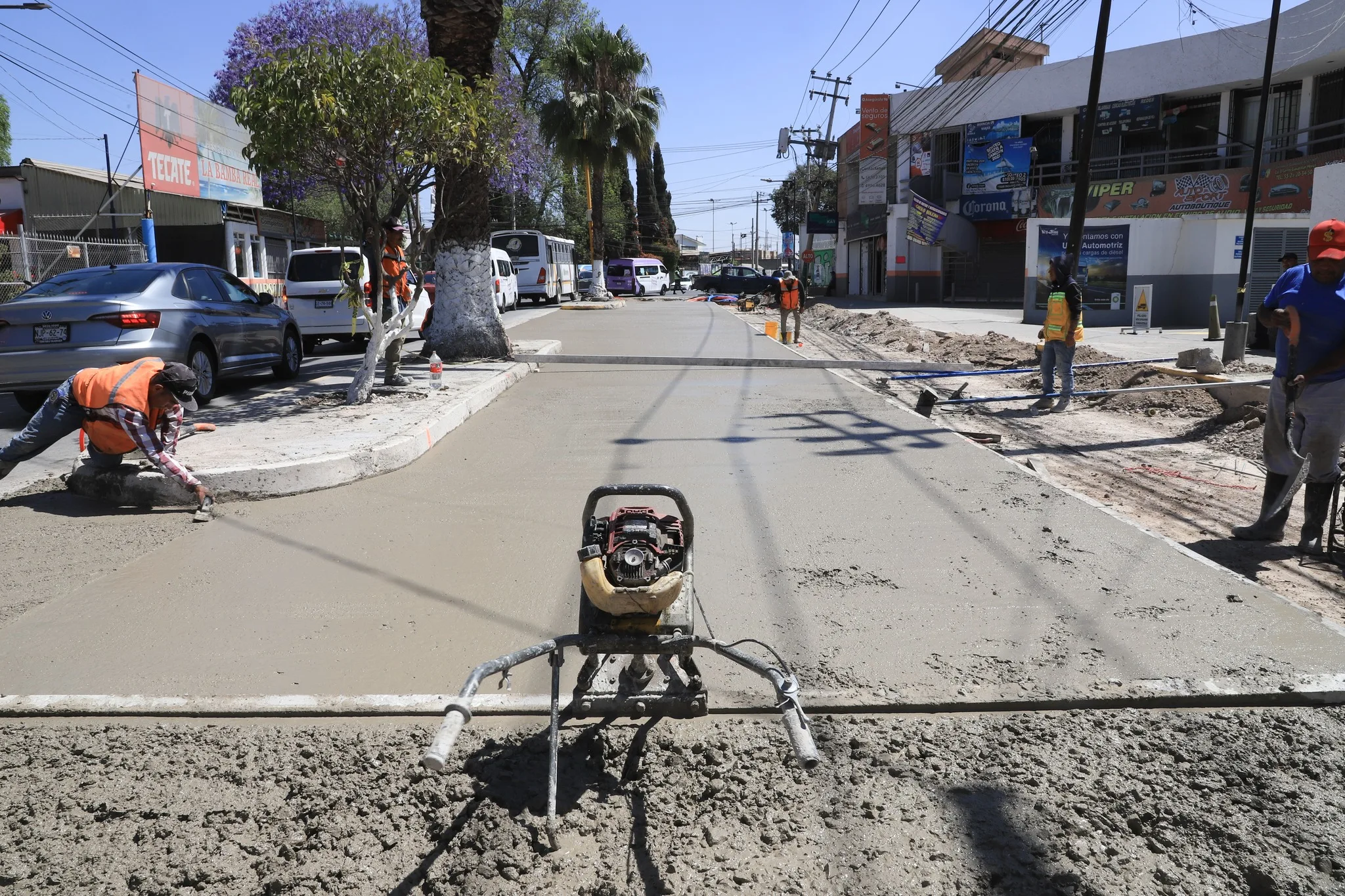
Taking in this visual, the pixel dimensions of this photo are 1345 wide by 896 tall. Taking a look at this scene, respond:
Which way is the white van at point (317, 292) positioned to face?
away from the camera

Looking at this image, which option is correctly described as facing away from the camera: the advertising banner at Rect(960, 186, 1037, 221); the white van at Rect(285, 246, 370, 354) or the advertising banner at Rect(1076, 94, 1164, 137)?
the white van

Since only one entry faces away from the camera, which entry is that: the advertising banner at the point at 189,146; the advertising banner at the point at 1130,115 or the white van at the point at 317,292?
the white van

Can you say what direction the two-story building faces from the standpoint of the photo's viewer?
facing the viewer and to the left of the viewer

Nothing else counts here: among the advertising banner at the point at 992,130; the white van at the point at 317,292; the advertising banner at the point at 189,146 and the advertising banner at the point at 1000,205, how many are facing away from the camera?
1

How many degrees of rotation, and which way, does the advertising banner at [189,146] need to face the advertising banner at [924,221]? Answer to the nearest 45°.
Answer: approximately 45° to its left

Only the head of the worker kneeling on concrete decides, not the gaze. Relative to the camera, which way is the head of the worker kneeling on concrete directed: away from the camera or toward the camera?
toward the camera

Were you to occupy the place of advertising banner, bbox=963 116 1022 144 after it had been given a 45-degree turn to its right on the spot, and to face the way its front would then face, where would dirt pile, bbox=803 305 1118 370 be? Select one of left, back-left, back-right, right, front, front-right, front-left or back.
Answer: left

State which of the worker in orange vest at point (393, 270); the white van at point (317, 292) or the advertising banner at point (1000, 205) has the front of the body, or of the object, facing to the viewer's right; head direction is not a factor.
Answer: the worker in orange vest

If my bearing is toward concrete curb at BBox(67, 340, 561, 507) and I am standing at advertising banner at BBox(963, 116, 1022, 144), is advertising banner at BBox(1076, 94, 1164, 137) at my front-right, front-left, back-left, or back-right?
front-left

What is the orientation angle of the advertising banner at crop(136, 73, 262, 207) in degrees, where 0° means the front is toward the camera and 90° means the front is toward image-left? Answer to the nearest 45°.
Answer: approximately 315°

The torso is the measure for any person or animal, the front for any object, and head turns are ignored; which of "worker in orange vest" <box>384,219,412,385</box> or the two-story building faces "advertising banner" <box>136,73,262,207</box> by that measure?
the two-story building

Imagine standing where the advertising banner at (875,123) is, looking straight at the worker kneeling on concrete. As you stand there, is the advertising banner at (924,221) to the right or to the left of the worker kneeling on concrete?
left

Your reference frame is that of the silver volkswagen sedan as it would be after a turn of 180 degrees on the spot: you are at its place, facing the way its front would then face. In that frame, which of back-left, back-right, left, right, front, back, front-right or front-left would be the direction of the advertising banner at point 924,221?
back

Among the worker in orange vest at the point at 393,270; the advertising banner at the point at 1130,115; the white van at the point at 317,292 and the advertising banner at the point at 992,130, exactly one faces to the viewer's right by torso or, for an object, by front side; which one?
the worker in orange vest
